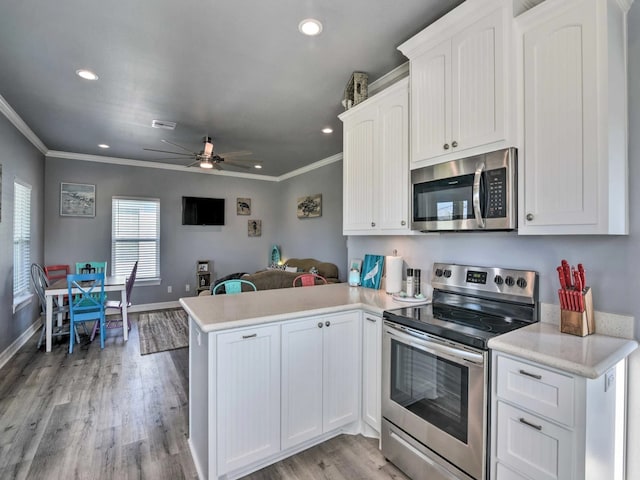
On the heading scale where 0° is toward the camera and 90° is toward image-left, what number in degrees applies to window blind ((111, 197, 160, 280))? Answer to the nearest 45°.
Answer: approximately 0°

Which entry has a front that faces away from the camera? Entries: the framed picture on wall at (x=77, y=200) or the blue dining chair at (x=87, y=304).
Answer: the blue dining chair

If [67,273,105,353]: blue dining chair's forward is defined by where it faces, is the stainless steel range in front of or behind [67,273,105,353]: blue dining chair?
behind

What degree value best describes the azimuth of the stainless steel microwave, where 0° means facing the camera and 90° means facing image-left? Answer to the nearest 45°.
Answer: approximately 45°

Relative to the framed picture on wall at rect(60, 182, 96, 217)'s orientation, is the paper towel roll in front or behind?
in front

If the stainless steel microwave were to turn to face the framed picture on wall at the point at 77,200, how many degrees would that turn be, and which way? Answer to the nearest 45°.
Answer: approximately 45° to its right

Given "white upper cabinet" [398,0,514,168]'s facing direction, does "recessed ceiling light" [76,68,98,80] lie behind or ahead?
ahead

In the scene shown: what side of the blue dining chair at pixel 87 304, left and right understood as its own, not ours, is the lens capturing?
back

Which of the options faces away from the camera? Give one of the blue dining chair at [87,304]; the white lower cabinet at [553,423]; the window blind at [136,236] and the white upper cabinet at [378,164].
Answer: the blue dining chair

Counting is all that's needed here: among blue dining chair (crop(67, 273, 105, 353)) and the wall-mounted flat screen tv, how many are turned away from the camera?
1

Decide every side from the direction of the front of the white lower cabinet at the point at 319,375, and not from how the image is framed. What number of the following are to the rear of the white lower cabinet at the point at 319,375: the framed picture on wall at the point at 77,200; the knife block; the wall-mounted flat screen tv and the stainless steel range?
2

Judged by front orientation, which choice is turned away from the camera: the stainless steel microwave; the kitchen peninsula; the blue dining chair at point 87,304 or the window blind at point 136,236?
the blue dining chair
